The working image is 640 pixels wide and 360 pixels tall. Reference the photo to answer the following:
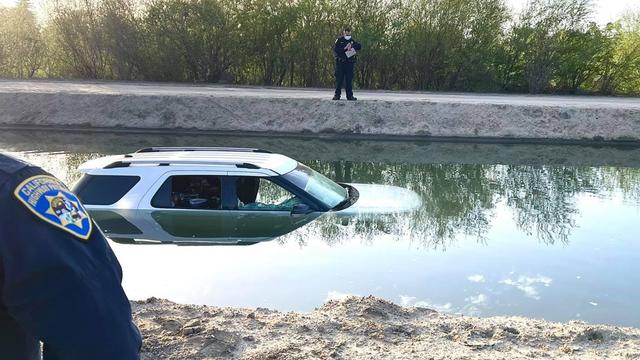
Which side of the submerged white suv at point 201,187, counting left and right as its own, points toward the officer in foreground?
right

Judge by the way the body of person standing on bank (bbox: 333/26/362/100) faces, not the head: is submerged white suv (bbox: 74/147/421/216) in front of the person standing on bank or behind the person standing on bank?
in front

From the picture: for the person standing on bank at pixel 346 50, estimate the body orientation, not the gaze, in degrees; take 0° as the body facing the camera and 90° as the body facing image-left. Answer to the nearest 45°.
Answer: approximately 0°

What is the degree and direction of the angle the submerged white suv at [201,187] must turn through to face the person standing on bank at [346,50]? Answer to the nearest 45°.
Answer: approximately 90° to its left

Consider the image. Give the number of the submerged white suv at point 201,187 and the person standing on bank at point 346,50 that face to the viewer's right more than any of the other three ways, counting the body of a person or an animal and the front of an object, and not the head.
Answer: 1

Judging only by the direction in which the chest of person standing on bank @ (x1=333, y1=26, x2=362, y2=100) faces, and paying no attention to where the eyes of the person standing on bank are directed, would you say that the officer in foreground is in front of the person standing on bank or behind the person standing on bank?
in front

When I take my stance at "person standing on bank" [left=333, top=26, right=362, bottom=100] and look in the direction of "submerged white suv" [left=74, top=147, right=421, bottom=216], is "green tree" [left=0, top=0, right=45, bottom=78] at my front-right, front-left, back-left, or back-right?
back-right

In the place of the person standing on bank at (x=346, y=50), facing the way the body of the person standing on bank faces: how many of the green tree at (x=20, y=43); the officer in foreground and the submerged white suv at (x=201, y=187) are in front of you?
2

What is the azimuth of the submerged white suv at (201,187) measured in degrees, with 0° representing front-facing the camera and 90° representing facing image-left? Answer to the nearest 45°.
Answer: approximately 270°
